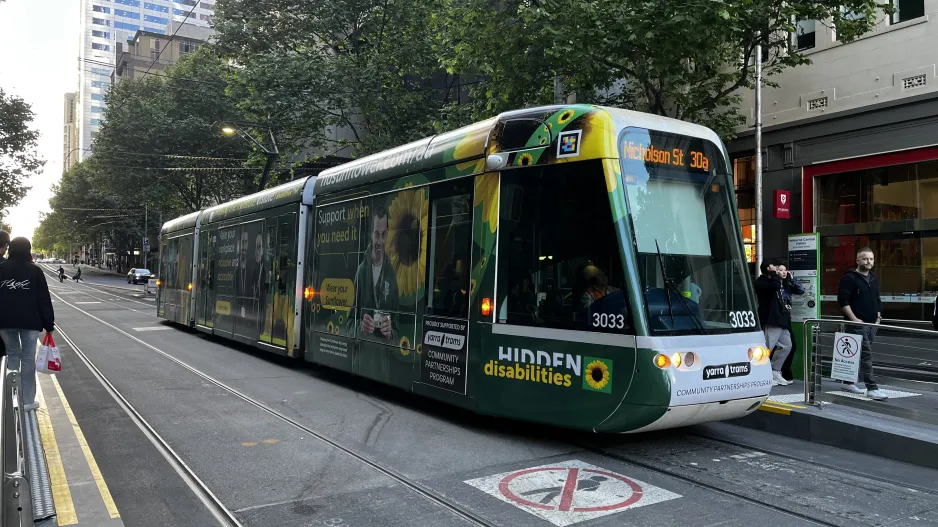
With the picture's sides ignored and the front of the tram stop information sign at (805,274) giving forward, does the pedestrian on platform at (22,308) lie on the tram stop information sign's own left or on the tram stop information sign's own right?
on the tram stop information sign's own right

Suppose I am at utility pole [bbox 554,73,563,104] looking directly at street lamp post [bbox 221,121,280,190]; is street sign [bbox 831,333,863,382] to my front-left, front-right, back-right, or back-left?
back-left

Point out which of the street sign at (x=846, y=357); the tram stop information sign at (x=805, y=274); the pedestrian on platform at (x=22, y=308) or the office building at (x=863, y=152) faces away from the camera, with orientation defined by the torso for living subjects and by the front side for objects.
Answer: the pedestrian on platform

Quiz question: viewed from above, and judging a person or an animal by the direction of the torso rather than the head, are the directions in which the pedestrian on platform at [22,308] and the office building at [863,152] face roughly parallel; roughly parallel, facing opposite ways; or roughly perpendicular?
roughly perpendicular

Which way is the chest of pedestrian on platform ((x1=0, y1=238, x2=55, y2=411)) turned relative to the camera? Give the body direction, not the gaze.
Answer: away from the camera

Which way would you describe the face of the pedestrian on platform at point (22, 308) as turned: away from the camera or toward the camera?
away from the camera

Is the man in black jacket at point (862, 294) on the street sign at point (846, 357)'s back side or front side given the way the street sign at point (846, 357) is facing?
on the back side

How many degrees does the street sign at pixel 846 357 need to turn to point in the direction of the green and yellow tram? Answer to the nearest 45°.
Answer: approximately 45° to its right

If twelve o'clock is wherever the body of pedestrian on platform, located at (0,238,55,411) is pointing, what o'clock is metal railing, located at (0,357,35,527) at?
The metal railing is roughly at 6 o'clock from the pedestrian on platform.

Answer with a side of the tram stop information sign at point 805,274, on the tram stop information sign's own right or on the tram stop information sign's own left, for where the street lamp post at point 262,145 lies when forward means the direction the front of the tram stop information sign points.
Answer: on the tram stop information sign's own right

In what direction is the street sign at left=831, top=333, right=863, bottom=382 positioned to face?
toward the camera

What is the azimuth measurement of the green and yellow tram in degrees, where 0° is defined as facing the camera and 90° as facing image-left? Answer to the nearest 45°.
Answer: approximately 315°

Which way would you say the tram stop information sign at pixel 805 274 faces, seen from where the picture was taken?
facing the viewer
